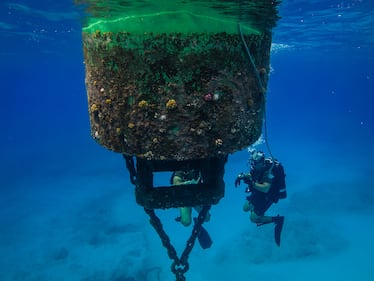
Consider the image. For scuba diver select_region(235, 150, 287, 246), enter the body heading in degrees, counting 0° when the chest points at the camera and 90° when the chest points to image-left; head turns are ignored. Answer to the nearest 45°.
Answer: approximately 45°
